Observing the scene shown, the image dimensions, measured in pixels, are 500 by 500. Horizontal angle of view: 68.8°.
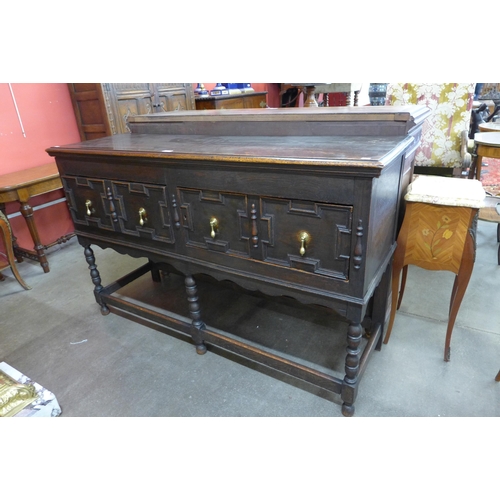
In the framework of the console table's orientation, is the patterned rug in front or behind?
in front

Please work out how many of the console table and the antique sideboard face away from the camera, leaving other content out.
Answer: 0

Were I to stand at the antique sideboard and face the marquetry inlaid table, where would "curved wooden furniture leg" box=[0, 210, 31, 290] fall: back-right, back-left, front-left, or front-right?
back-left

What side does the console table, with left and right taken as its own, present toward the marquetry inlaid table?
front

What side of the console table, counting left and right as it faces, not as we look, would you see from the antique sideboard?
front

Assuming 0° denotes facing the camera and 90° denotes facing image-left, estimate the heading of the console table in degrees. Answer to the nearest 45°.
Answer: approximately 315°
